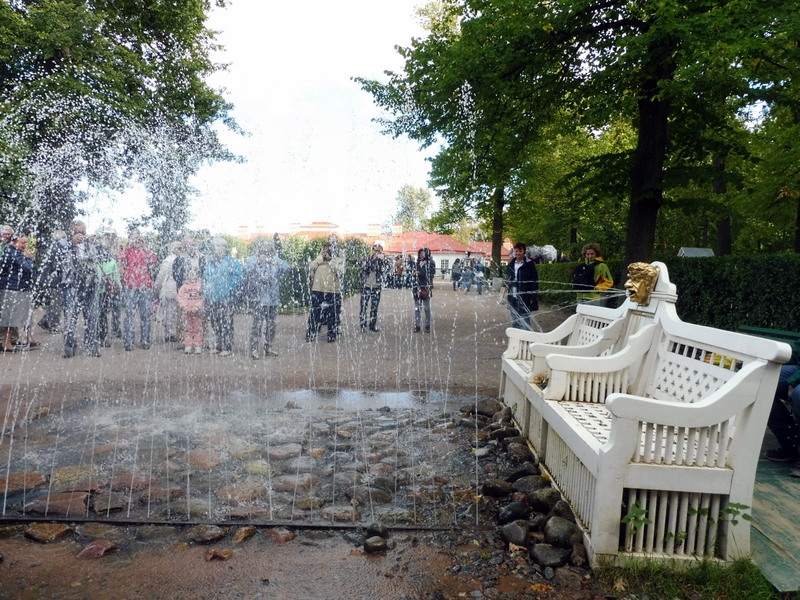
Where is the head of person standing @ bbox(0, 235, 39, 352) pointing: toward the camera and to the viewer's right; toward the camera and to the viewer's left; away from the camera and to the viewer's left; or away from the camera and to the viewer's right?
toward the camera and to the viewer's right

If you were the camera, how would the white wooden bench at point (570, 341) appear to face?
facing the viewer and to the left of the viewer

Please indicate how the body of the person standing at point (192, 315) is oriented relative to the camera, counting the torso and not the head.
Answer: toward the camera

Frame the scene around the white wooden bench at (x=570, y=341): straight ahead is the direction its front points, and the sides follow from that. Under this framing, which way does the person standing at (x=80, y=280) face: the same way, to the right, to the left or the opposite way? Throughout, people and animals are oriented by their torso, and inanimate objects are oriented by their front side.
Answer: to the left

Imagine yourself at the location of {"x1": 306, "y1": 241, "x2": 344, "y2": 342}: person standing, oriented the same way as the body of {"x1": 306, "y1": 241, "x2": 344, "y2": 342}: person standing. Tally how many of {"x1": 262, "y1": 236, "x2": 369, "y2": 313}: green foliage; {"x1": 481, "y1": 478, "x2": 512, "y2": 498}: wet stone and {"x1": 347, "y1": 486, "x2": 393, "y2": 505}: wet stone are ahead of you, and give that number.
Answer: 2

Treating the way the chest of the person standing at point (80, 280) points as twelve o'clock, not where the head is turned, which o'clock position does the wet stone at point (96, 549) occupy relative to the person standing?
The wet stone is roughly at 12 o'clock from the person standing.

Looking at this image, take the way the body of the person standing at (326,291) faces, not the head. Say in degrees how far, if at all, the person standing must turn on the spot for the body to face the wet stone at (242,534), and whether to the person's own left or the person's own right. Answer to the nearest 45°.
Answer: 0° — they already face it

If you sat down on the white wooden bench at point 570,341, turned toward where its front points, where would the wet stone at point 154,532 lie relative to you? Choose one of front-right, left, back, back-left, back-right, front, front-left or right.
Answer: front

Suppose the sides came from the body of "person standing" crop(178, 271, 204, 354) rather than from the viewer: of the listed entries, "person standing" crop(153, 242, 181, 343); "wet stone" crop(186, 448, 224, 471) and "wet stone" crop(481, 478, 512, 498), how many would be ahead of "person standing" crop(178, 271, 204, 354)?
2

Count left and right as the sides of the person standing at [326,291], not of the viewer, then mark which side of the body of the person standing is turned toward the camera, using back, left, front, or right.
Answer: front

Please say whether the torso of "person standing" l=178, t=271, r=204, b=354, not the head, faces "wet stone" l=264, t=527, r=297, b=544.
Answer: yes

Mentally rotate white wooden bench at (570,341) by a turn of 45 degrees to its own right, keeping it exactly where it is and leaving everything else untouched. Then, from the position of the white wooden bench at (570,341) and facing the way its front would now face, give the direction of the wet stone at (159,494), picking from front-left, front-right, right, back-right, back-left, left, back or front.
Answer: front-left
